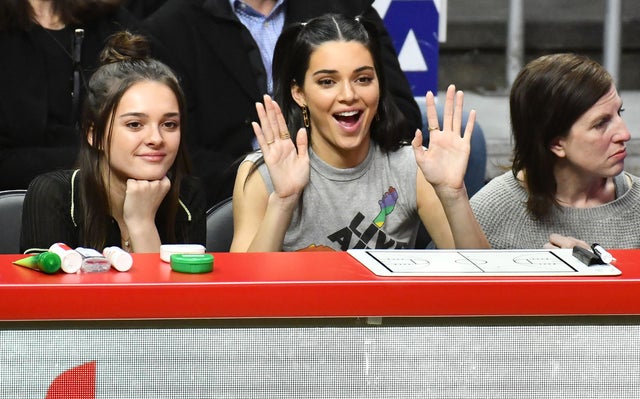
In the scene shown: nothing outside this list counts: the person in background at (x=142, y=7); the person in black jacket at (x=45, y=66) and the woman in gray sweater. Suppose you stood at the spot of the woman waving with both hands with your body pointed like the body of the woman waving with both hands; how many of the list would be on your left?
1

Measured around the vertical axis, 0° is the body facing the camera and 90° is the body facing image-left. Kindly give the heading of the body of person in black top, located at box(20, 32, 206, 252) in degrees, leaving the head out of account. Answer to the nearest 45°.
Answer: approximately 315°

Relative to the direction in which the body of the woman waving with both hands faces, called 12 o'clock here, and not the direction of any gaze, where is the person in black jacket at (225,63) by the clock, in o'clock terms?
The person in black jacket is roughly at 5 o'clock from the woman waving with both hands.

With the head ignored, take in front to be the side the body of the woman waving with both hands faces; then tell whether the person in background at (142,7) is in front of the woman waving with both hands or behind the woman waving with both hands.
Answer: behind

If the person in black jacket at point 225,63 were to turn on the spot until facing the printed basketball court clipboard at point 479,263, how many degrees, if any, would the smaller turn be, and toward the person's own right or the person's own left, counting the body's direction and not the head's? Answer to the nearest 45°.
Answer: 0° — they already face it

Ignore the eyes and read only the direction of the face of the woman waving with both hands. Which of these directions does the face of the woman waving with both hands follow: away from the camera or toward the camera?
toward the camera

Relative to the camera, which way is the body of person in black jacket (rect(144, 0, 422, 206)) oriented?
toward the camera

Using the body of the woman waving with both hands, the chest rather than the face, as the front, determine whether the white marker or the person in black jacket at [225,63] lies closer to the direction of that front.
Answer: the white marker

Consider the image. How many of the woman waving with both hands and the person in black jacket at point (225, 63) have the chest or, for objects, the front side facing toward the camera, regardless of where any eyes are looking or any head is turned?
2

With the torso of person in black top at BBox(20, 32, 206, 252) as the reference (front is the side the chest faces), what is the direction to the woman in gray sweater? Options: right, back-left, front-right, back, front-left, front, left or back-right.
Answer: front-left

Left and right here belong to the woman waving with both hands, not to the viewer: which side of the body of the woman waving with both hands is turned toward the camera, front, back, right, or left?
front

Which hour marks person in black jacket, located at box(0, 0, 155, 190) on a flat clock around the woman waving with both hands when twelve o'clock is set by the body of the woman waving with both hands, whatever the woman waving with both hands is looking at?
The person in black jacket is roughly at 4 o'clock from the woman waving with both hands.
